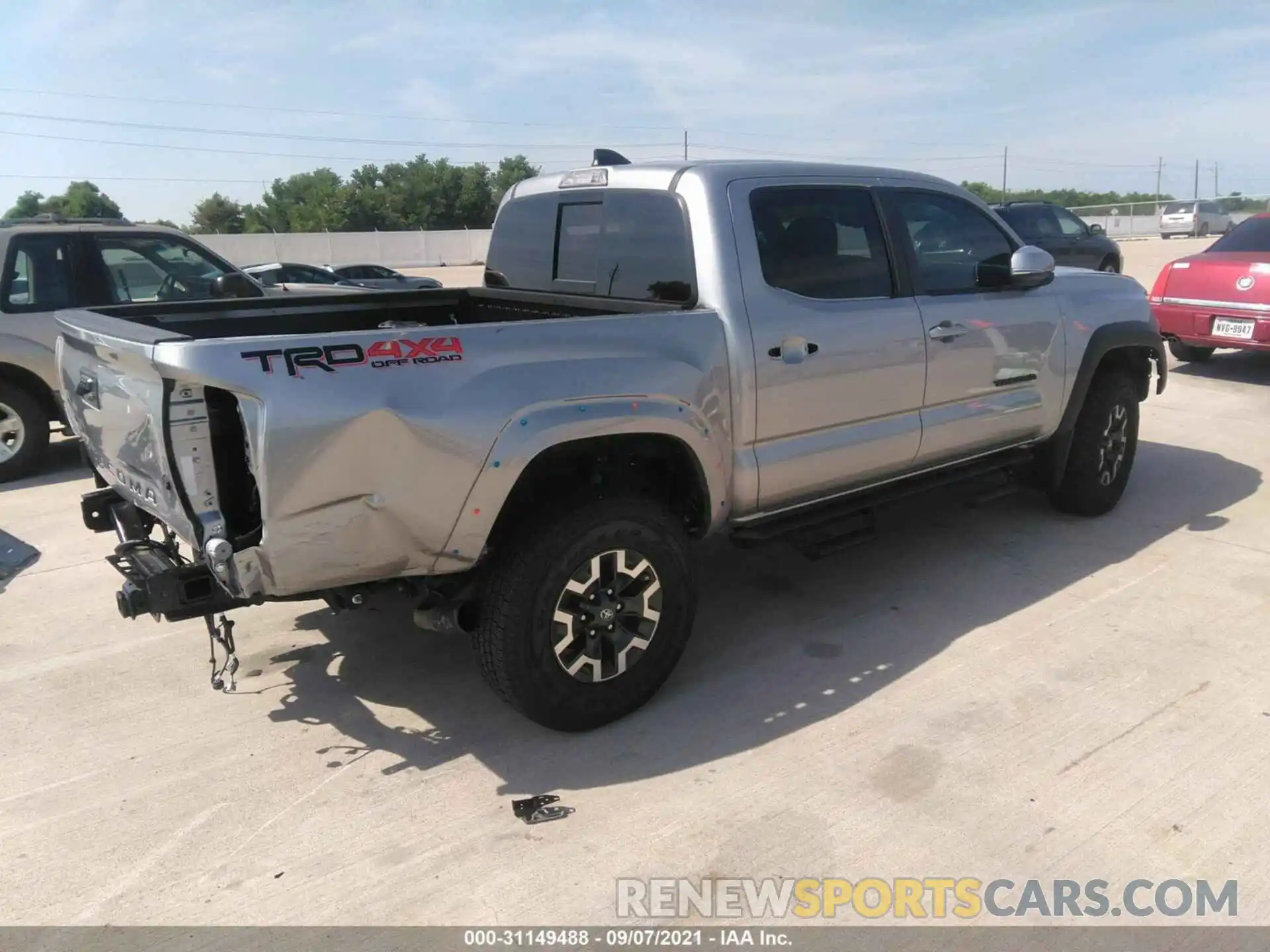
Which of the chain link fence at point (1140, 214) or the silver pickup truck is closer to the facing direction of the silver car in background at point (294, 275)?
the chain link fence

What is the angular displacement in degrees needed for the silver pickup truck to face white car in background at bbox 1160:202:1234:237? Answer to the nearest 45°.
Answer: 0° — it already faces it

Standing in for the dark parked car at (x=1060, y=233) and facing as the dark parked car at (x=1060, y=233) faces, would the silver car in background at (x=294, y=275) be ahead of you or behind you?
behind

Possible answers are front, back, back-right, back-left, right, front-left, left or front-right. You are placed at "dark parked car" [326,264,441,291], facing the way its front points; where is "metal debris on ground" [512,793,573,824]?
right

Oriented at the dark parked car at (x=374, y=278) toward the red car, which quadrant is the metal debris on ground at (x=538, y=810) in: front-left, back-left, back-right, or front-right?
front-right

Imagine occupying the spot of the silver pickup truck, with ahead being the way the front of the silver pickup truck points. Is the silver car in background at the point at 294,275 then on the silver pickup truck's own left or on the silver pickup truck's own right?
on the silver pickup truck's own left

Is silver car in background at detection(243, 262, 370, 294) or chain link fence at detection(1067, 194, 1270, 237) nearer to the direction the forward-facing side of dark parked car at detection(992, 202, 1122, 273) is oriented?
the chain link fence

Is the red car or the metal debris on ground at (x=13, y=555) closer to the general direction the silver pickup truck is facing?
the red car

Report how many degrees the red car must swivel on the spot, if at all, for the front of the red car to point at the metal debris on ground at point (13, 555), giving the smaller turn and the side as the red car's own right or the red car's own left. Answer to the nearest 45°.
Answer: approximately 180°

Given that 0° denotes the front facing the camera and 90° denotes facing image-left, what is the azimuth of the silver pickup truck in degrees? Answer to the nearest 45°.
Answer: approximately 225°

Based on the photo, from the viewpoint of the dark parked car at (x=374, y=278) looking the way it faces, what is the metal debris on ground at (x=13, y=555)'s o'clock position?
The metal debris on ground is roughly at 3 o'clock from the dark parked car.

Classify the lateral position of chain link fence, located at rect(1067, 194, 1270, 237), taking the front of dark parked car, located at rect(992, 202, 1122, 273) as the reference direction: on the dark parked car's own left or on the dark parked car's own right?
on the dark parked car's own left
